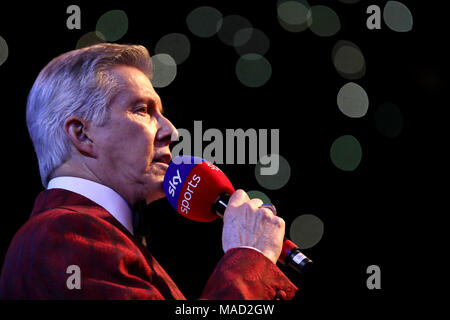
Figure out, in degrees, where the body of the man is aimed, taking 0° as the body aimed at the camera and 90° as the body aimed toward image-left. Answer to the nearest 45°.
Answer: approximately 270°

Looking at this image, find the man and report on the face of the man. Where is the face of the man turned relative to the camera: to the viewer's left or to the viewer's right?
to the viewer's right
